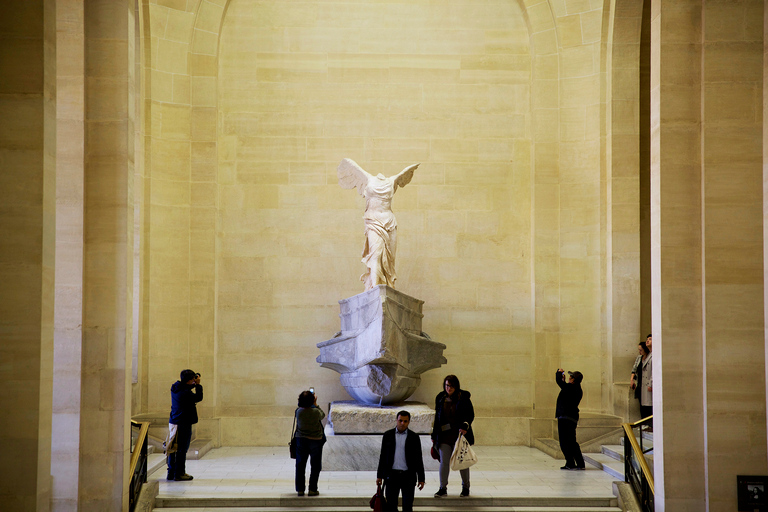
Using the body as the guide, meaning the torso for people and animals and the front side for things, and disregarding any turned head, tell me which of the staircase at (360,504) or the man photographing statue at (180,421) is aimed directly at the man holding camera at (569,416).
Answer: the man photographing statue

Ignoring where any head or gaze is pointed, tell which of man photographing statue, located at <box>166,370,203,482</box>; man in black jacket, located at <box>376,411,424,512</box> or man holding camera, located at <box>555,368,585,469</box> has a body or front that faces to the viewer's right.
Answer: the man photographing statue

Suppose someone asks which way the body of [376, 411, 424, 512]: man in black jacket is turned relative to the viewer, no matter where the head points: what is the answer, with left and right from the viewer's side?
facing the viewer

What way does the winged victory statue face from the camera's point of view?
toward the camera

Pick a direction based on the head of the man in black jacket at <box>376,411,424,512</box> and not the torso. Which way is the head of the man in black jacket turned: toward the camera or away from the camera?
toward the camera

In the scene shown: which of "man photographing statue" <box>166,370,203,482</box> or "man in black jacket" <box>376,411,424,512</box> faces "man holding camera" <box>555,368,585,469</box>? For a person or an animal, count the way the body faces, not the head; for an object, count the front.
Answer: the man photographing statue

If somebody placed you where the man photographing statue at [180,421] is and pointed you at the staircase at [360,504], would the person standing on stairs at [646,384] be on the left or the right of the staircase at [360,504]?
left

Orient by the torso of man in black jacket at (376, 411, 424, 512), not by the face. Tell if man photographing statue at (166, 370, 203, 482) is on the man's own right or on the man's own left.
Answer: on the man's own right

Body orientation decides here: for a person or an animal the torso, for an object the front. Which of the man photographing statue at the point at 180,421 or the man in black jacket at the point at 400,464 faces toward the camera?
the man in black jacket

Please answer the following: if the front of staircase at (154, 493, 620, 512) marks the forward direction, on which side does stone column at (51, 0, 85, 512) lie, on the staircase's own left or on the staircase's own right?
on the staircase's own right

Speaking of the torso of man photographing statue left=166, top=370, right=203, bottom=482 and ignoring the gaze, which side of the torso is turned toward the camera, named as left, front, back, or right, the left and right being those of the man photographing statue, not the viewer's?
right

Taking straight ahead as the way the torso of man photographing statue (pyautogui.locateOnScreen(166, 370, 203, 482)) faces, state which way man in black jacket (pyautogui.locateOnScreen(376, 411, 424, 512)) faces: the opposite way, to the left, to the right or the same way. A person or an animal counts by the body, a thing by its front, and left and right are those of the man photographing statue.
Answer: to the right

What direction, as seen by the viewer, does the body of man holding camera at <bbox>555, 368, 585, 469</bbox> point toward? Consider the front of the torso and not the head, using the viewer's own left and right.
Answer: facing to the left of the viewer

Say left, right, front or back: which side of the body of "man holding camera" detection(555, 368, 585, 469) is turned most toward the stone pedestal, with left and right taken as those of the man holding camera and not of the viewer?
front

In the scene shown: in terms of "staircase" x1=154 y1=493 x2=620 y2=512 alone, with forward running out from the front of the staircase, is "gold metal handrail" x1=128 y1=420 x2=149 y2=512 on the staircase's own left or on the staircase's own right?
on the staircase's own right

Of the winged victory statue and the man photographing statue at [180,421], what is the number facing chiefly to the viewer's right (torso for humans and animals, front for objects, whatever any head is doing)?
1
